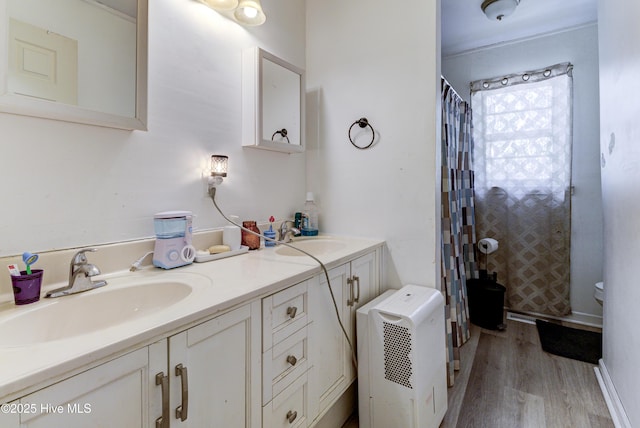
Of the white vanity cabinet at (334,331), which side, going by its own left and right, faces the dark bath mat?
left

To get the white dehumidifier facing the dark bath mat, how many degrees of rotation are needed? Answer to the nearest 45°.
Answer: approximately 90° to its left

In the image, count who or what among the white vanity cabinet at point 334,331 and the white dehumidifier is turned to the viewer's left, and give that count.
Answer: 0

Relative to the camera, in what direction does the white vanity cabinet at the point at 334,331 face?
facing the viewer and to the right of the viewer

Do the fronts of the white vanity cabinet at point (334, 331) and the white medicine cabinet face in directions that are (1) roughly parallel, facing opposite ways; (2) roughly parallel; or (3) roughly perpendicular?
roughly parallel

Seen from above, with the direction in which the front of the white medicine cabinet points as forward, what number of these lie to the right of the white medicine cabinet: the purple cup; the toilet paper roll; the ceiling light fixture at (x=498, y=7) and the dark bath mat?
1

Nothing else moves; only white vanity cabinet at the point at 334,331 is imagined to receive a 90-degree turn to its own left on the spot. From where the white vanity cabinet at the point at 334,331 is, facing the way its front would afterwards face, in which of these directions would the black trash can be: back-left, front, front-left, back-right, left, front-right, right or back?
front

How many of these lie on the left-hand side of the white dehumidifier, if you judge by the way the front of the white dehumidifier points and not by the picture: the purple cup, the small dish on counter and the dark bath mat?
1
